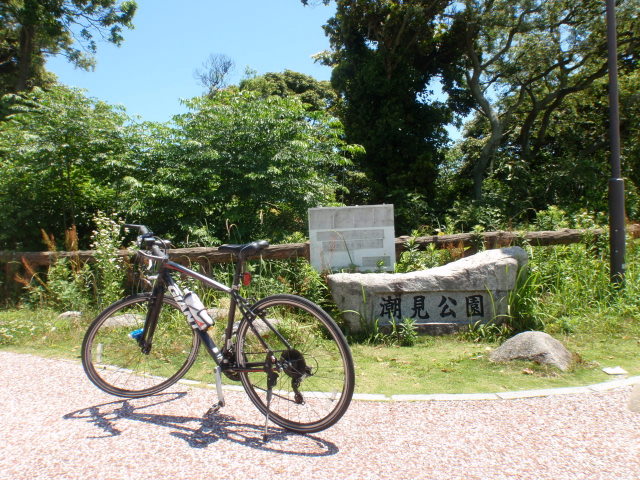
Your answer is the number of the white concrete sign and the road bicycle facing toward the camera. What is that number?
1

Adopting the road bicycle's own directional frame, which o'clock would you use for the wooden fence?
The wooden fence is roughly at 3 o'clock from the road bicycle.

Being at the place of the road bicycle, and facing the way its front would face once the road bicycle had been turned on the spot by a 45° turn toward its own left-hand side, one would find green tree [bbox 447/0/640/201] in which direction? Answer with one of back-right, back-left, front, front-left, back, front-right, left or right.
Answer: back-right

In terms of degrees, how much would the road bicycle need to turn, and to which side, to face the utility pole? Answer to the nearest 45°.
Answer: approximately 135° to its right

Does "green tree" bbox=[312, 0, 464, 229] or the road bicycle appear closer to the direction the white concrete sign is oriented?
the road bicycle

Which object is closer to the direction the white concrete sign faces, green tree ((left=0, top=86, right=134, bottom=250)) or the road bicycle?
the road bicycle

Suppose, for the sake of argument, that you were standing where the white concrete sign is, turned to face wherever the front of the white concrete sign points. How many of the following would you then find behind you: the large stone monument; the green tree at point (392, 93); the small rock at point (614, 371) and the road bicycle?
1

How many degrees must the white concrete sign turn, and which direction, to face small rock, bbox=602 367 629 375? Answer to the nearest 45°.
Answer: approximately 45° to its left

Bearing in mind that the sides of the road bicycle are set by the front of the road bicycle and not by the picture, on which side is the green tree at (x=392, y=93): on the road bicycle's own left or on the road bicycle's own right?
on the road bicycle's own right

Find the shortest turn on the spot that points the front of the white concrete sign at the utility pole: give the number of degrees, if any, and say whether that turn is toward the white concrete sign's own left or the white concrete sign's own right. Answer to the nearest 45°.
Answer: approximately 90° to the white concrete sign's own left

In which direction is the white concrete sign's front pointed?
toward the camera

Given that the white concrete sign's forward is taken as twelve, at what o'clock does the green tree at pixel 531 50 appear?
The green tree is roughly at 7 o'clock from the white concrete sign.

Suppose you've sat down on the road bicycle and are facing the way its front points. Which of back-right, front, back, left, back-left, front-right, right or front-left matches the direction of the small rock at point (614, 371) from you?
back-right

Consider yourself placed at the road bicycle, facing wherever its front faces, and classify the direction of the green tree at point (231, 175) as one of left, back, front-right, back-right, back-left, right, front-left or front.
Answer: front-right

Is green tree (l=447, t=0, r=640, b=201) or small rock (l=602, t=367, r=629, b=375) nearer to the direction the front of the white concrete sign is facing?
the small rock

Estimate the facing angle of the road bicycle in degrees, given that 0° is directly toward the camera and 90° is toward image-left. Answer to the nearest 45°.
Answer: approximately 135°

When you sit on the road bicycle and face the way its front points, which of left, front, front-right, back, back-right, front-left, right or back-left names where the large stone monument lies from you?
right
